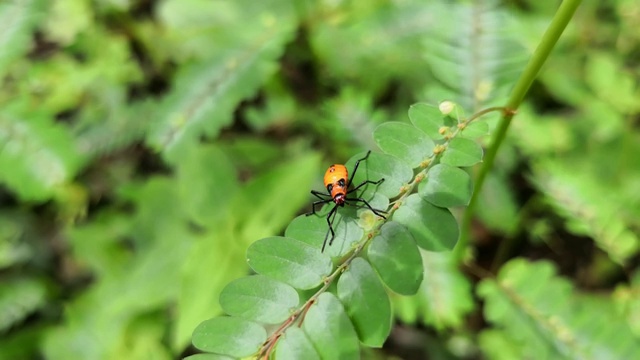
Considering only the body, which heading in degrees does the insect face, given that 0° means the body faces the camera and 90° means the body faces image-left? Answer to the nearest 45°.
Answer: approximately 0°

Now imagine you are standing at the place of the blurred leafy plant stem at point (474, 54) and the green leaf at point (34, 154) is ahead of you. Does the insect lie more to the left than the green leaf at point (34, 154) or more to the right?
left

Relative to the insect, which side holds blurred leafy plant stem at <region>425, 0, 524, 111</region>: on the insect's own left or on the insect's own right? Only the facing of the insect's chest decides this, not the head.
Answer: on the insect's own left
